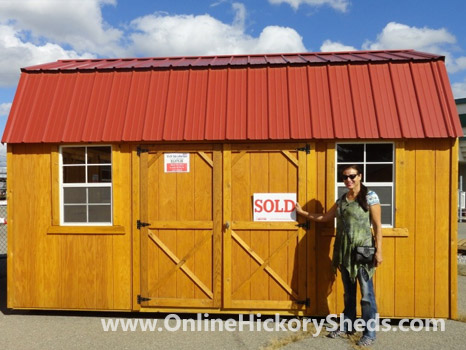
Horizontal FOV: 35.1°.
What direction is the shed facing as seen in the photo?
toward the camera

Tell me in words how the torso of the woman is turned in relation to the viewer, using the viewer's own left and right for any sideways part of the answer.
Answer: facing the viewer and to the left of the viewer

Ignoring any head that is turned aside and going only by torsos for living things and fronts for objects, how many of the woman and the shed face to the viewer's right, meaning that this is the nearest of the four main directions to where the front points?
0

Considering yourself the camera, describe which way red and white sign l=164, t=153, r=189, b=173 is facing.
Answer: facing the viewer

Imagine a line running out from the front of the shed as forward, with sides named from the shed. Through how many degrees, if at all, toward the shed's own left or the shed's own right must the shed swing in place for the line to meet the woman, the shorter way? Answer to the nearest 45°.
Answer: approximately 45° to the shed's own left
